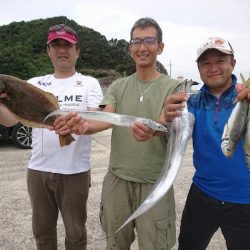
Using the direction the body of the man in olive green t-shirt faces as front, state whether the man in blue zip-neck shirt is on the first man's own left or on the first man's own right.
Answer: on the first man's own left

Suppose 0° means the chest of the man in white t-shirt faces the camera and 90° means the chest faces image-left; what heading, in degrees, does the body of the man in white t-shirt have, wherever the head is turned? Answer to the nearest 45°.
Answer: approximately 0°

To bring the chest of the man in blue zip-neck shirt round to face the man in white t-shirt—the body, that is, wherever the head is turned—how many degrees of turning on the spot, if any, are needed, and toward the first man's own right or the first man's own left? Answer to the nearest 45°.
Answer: approximately 90° to the first man's own right

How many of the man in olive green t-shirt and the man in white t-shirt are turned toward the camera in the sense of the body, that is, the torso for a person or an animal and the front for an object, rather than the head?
2

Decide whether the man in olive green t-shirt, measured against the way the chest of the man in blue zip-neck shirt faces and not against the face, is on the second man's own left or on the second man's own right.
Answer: on the second man's own right
